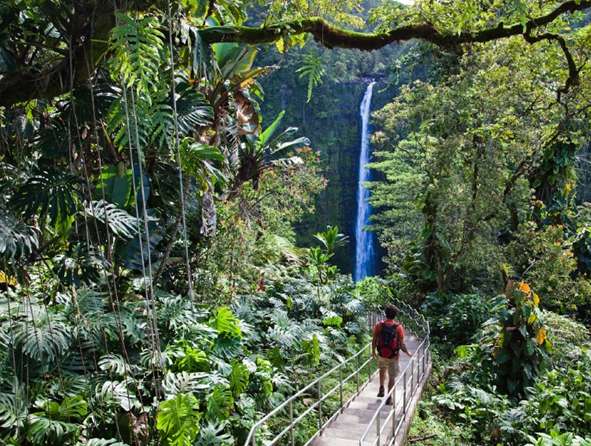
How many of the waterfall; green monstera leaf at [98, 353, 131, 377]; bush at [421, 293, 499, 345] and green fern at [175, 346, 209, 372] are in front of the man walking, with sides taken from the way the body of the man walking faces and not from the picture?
2

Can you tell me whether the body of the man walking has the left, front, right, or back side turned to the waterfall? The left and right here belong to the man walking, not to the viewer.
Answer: front

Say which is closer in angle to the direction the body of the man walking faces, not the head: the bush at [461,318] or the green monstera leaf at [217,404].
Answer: the bush

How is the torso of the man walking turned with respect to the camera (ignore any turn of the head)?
away from the camera

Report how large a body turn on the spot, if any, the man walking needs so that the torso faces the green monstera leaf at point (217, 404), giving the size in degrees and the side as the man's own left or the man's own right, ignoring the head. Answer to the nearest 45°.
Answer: approximately 135° to the man's own left

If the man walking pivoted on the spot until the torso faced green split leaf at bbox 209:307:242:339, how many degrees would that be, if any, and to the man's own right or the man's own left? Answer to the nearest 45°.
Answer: approximately 90° to the man's own left
